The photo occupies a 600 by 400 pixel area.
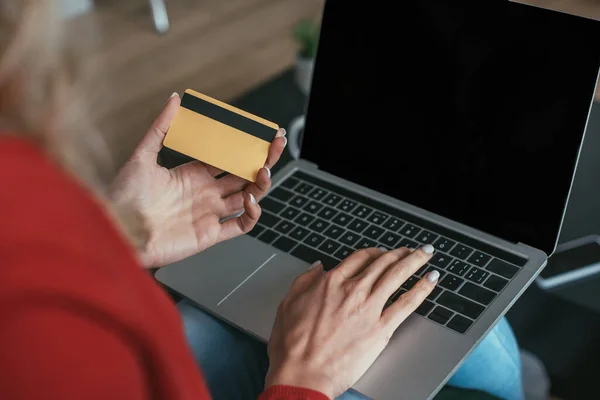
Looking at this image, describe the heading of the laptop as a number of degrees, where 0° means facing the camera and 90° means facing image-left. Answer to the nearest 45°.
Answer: approximately 45°

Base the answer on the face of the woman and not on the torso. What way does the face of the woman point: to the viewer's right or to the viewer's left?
to the viewer's right

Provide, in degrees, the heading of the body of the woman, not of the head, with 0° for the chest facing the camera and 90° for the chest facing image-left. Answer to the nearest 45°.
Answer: approximately 225°

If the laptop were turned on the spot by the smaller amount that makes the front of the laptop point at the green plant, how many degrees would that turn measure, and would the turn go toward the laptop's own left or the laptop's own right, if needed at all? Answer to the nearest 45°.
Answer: approximately 90° to the laptop's own right
